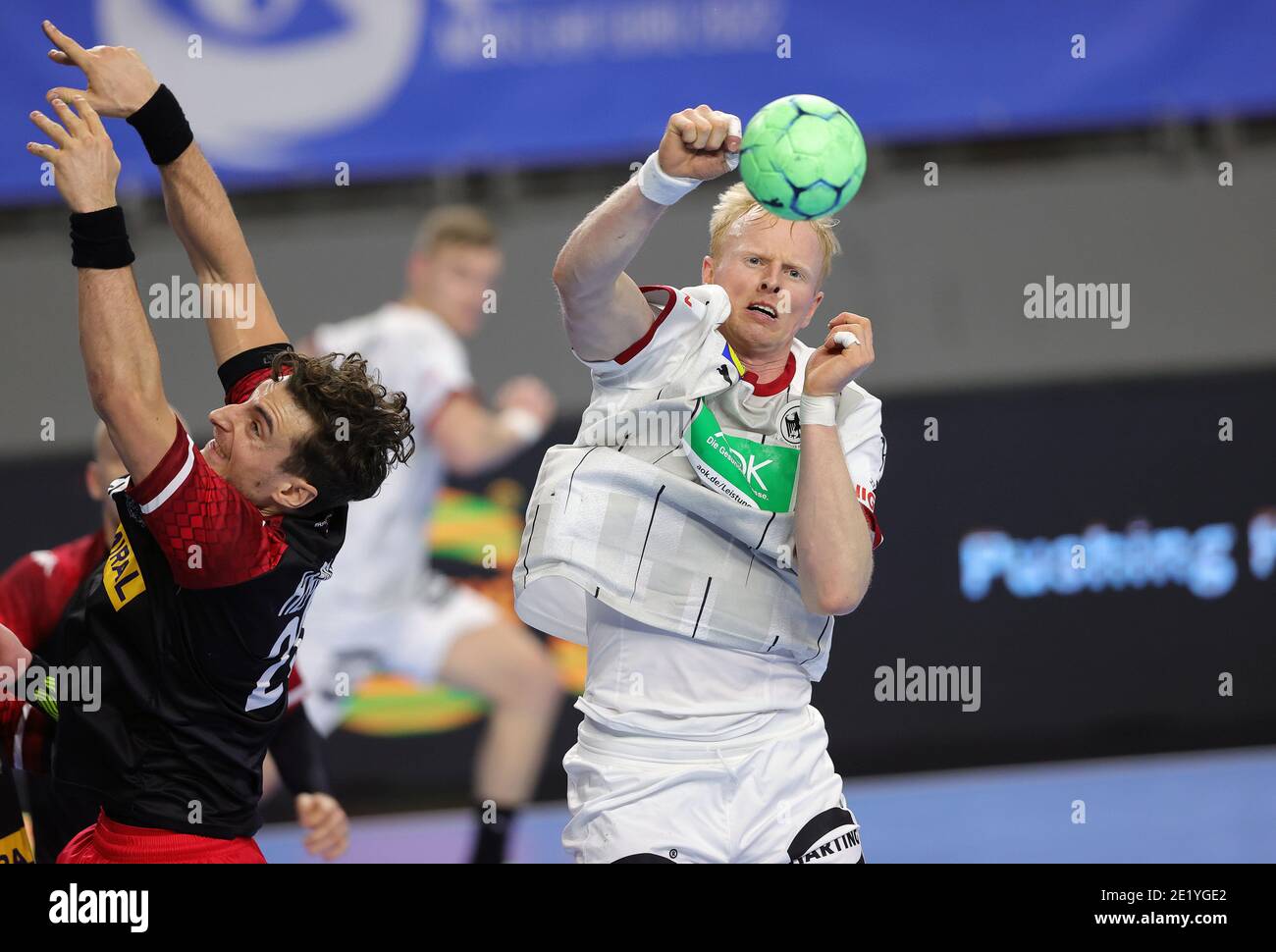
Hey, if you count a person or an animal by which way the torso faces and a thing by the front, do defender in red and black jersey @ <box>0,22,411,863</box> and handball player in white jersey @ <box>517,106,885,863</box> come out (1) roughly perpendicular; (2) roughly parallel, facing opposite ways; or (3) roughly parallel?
roughly perpendicular

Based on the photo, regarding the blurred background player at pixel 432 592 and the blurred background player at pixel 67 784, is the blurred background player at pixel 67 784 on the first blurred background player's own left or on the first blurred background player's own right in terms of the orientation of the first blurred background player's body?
on the first blurred background player's own right

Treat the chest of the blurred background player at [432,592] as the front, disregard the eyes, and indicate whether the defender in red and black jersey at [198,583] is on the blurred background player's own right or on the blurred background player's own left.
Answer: on the blurred background player's own right

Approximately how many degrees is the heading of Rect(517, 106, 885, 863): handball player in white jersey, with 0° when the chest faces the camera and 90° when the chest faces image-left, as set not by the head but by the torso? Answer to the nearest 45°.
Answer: approximately 0°
